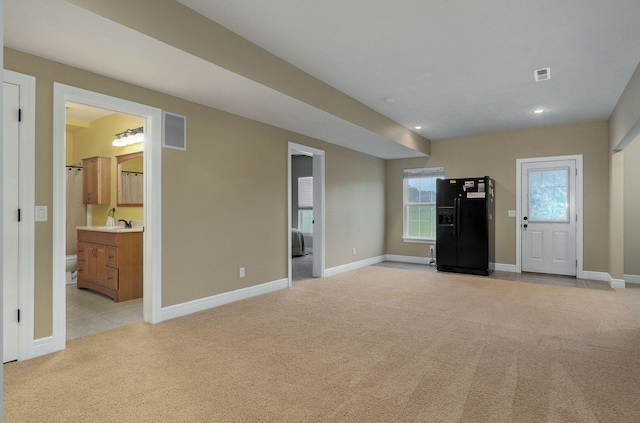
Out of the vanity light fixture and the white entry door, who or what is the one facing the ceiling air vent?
the white entry door

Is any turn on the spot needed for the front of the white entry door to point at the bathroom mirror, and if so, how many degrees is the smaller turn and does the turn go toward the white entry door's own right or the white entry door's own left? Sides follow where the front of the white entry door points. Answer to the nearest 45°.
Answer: approximately 45° to the white entry door's own right

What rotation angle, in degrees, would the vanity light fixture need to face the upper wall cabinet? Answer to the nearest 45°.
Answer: approximately 90° to its right

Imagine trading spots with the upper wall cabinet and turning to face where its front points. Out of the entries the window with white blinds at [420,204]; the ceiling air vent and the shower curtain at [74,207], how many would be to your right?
1

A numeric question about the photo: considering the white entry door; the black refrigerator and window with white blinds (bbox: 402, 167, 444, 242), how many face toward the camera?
3

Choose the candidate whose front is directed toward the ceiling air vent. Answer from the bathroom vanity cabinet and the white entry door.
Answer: the white entry door

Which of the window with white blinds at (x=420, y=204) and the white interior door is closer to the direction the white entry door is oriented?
the white interior door

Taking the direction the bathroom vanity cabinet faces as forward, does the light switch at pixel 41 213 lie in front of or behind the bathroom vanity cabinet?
in front

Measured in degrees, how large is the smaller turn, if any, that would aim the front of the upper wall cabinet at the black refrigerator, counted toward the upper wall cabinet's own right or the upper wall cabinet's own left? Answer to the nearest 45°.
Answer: approximately 90° to the upper wall cabinet's own left

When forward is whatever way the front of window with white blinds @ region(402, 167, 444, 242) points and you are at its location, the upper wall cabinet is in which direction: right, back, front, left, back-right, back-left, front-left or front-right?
front-right

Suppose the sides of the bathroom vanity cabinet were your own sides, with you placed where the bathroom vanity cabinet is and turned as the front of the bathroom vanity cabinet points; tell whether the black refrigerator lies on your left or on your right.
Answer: on your left

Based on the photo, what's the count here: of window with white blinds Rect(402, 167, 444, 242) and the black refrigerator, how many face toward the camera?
2

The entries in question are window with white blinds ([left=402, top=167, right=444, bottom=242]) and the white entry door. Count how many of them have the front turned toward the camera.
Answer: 2
